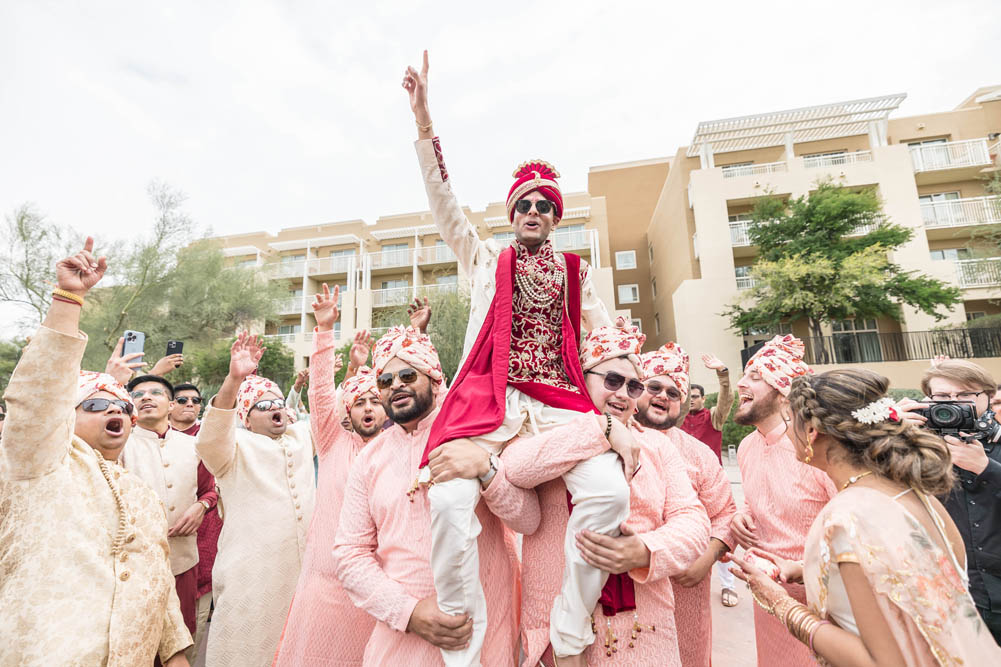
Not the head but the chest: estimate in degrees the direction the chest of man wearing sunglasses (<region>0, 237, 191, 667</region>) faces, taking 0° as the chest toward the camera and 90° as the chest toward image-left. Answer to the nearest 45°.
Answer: approximately 315°

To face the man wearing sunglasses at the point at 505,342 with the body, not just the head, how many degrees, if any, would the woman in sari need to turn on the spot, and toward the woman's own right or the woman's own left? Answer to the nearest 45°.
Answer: approximately 45° to the woman's own left

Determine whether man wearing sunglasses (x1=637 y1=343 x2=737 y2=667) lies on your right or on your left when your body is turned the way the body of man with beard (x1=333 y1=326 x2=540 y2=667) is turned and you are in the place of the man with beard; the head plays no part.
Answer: on your left

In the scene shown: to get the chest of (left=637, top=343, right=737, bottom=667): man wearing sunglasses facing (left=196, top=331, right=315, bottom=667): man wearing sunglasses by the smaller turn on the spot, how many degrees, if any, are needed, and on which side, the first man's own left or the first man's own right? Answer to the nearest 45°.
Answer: approximately 45° to the first man's own right

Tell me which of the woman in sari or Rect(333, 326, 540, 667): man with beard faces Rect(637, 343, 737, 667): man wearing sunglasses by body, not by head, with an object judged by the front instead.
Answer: the woman in sari

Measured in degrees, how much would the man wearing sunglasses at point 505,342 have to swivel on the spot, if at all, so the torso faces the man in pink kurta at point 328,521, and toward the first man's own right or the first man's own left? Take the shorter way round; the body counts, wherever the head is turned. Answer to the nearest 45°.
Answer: approximately 135° to the first man's own right
